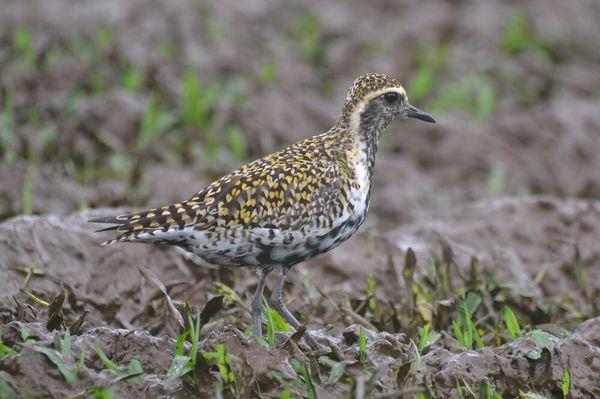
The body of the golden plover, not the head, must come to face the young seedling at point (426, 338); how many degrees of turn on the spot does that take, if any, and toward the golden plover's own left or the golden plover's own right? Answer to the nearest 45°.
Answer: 0° — it already faces it

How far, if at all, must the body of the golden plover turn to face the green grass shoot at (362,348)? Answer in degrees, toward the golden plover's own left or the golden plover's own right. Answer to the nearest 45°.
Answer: approximately 45° to the golden plover's own right

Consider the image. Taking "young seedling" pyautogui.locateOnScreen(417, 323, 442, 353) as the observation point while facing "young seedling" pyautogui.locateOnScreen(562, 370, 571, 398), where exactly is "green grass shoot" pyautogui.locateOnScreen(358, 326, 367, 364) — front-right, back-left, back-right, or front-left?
back-right

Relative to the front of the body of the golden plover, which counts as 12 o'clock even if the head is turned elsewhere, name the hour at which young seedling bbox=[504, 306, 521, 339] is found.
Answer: The young seedling is roughly at 12 o'clock from the golden plover.

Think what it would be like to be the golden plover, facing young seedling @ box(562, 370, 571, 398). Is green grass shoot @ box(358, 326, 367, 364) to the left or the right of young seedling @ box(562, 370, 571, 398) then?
right

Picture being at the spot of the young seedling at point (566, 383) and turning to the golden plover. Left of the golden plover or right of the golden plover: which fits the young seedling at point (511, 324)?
right

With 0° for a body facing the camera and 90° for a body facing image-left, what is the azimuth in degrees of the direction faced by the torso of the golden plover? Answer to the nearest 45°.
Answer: approximately 270°

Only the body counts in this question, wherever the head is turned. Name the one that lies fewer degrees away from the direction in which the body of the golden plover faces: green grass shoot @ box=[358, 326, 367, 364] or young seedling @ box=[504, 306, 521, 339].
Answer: the young seedling

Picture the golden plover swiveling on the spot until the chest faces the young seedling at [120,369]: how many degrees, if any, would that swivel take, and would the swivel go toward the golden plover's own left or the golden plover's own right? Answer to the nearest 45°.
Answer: approximately 135° to the golden plover's own right
